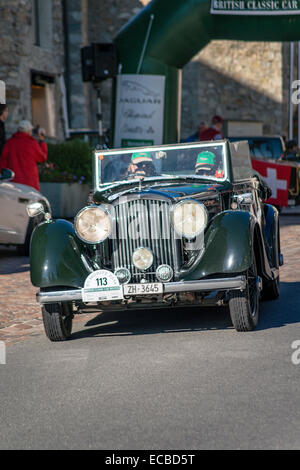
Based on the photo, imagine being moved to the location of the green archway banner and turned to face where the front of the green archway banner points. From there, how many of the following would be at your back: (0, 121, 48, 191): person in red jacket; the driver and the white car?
0

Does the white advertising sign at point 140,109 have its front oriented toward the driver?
yes

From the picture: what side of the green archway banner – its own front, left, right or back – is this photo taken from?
front

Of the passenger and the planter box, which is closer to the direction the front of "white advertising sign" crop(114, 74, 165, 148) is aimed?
the passenger

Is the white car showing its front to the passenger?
no

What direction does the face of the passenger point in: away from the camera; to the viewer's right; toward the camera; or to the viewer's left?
toward the camera

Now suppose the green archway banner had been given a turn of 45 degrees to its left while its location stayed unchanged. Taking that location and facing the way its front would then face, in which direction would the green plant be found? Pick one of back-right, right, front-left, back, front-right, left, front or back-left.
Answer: back

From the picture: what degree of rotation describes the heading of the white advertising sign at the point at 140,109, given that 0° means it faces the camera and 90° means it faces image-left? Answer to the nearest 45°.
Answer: approximately 0°

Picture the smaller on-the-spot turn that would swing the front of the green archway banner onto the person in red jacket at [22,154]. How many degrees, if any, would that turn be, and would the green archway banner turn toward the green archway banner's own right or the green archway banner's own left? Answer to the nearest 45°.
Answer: approximately 45° to the green archway banner's own right

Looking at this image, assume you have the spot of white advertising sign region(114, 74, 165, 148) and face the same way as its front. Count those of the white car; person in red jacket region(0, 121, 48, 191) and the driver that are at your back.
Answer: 0

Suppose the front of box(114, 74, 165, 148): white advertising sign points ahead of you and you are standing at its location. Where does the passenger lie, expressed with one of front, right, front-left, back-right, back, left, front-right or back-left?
front

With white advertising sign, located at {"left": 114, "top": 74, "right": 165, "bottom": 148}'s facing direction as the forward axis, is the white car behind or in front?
in front

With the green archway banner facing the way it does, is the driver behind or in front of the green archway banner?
in front
